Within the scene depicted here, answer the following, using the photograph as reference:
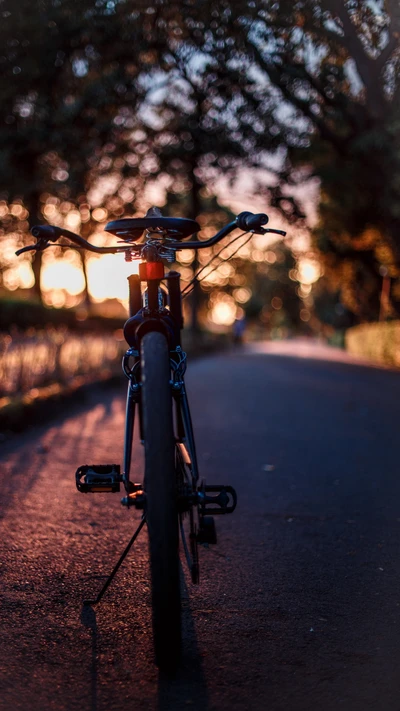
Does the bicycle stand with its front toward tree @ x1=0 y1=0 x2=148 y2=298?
yes

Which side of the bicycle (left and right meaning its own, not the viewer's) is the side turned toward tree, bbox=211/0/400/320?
front

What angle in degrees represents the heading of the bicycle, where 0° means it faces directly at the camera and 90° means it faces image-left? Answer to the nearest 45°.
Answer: approximately 180°

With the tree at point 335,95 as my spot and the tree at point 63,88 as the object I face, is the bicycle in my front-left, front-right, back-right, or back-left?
front-left

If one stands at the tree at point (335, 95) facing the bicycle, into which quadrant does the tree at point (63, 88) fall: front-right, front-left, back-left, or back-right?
front-right
